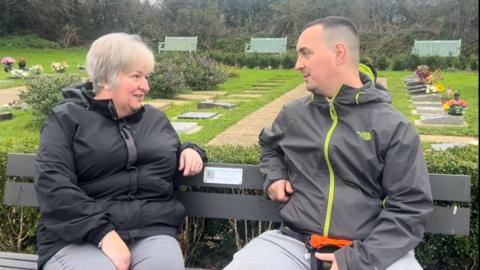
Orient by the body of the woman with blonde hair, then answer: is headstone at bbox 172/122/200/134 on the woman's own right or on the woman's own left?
on the woman's own left

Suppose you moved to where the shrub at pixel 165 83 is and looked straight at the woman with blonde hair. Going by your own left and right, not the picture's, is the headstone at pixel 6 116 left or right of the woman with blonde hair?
right

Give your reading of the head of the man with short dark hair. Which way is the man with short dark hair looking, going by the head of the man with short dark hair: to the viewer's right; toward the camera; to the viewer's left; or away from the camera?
to the viewer's left

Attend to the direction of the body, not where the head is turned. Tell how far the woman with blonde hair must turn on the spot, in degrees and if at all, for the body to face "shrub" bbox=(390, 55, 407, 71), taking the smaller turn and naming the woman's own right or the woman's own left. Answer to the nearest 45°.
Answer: approximately 90° to the woman's own left

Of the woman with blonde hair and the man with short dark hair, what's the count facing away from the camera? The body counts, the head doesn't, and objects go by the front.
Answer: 0

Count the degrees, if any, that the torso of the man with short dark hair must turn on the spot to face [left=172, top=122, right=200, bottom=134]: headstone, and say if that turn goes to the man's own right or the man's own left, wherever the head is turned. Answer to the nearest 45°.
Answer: approximately 135° to the man's own right

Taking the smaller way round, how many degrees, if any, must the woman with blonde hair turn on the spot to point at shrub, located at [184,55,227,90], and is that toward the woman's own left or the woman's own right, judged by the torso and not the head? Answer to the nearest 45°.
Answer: approximately 135° to the woman's own left

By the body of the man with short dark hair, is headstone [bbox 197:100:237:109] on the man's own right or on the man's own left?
on the man's own right

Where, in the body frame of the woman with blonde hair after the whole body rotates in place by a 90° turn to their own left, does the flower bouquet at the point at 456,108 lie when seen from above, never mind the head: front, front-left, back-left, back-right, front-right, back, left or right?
front

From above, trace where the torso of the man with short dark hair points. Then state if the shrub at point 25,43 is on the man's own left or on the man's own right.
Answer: on the man's own right

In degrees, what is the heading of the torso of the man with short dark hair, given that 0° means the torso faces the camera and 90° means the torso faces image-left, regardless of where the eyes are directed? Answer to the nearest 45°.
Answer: approximately 45°

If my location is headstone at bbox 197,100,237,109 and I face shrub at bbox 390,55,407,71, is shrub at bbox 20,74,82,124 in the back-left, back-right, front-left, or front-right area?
back-left

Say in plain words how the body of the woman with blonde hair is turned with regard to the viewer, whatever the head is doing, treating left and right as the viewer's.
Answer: facing the viewer and to the right of the viewer

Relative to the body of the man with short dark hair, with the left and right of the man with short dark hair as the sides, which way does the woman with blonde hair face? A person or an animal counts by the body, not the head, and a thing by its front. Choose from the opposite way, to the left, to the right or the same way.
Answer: to the left
